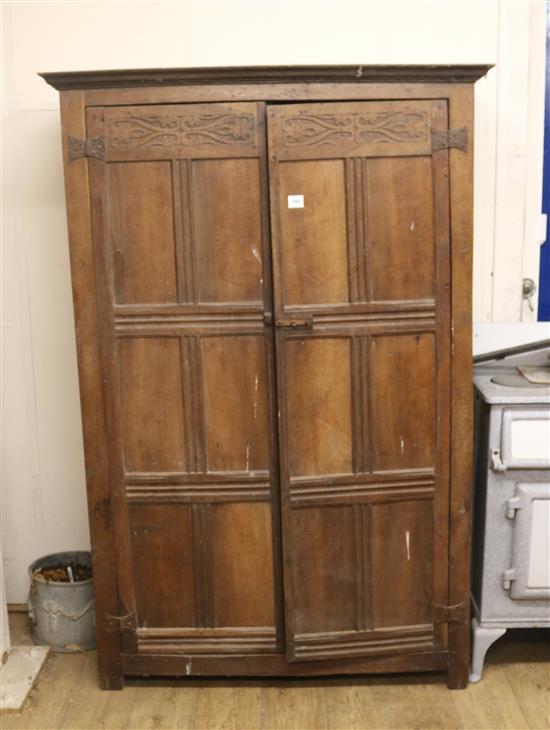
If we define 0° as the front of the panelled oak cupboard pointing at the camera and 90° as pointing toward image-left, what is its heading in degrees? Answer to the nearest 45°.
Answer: approximately 0°
